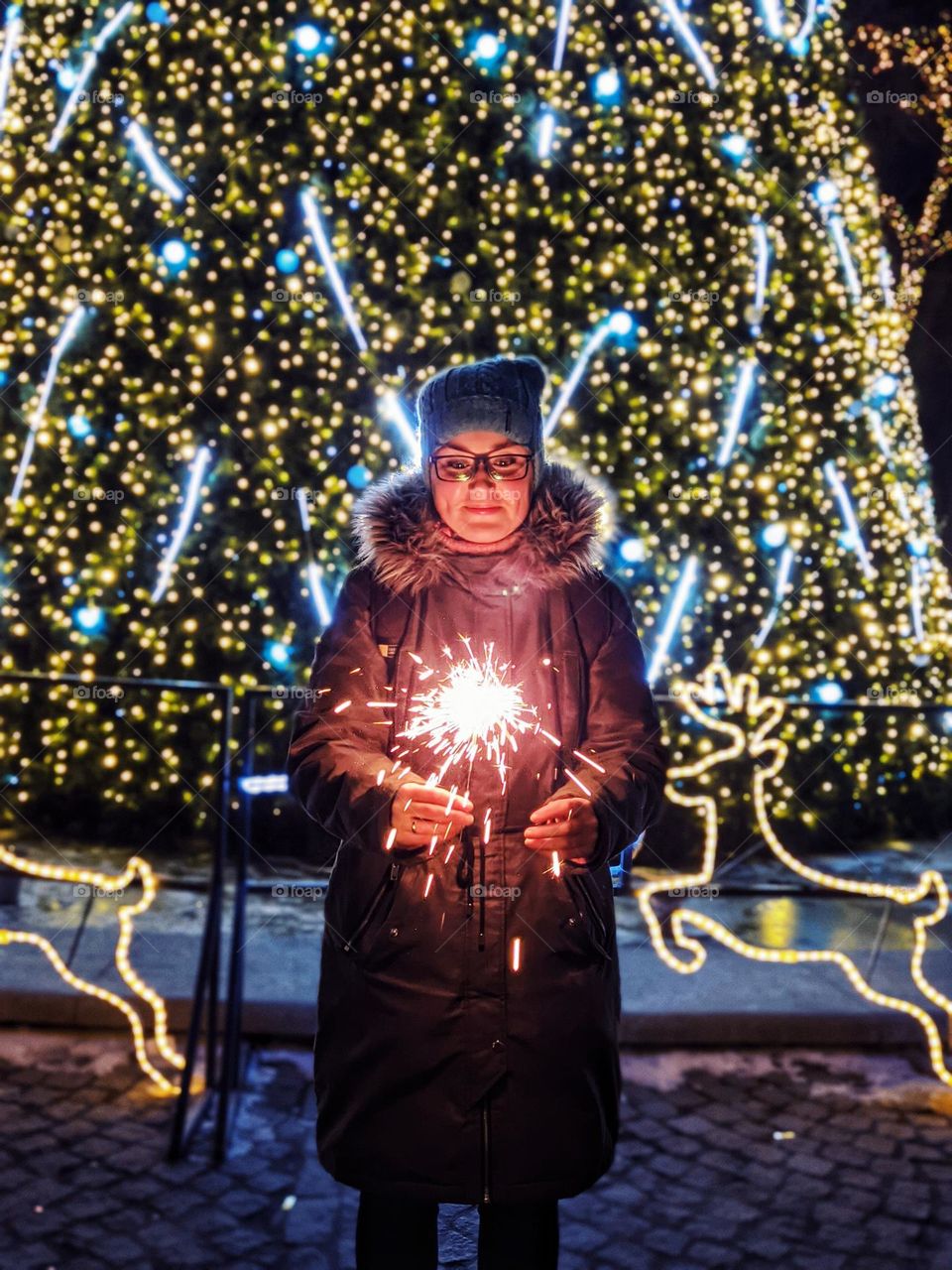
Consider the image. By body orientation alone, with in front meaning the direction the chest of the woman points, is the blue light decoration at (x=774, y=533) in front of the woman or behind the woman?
behind

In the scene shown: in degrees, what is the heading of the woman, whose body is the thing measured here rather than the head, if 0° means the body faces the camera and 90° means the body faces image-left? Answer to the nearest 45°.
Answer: approximately 0°

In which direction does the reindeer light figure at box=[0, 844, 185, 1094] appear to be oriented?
to the viewer's left

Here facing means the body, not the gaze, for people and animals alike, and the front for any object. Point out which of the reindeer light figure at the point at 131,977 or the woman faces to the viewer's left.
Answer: the reindeer light figure

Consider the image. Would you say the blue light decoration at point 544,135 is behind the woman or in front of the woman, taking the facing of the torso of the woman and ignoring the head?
behind

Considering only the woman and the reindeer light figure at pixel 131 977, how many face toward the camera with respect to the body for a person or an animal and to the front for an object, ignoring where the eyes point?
1

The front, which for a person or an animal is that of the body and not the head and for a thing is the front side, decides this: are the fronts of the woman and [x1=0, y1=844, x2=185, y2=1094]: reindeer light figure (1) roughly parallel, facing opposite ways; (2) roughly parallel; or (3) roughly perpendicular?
roughly perpendicular
